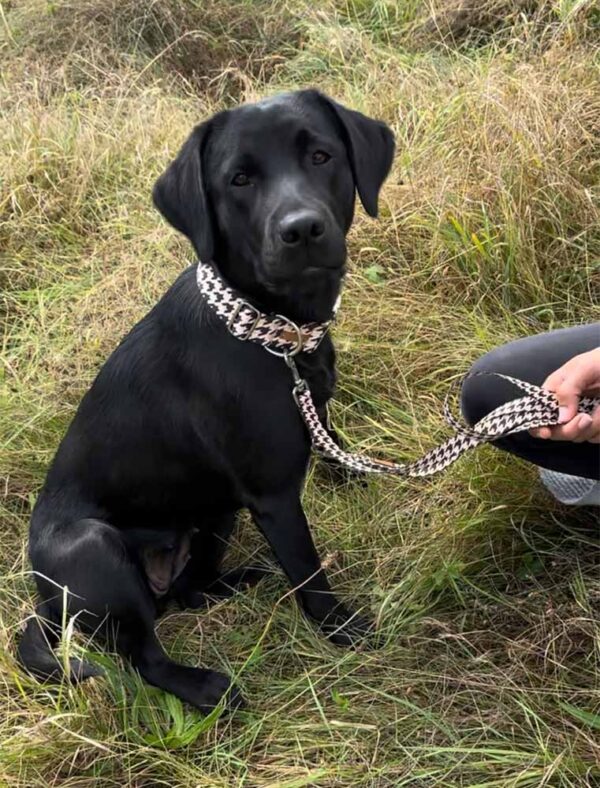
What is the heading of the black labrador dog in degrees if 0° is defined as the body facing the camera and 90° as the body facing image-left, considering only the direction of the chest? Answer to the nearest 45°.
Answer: approximately 270°
